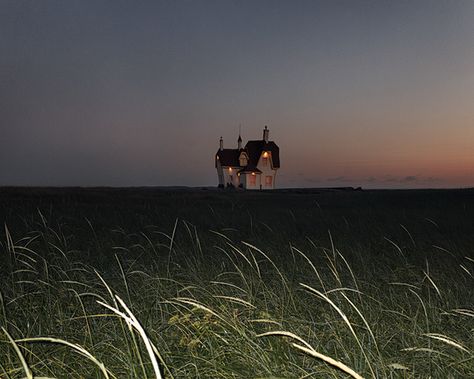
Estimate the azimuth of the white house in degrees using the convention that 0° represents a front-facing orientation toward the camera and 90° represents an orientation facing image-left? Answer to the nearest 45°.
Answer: approximately 0°
